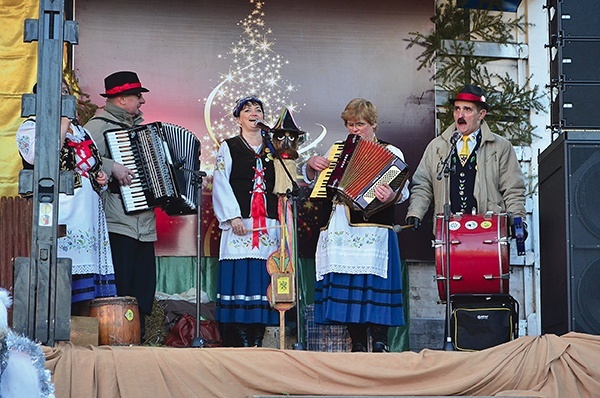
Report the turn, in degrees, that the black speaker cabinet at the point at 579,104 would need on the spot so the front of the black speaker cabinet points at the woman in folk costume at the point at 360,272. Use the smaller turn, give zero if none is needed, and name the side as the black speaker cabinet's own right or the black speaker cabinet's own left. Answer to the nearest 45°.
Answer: approximately 90° to the black speaker cabinet's own right

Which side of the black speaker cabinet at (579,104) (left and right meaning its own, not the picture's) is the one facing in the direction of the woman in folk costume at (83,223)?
right

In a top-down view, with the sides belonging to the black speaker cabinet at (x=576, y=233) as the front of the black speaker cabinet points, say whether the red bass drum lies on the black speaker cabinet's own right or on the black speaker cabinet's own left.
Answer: on the black speaker cabinet's own right

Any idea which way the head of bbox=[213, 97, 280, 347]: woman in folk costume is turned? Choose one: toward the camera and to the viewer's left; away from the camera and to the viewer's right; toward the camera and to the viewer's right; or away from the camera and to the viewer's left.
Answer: toward the camera and to the viewer's right

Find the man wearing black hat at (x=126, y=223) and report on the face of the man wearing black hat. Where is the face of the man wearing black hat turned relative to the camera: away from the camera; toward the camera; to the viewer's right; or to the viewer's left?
to the viewer's right

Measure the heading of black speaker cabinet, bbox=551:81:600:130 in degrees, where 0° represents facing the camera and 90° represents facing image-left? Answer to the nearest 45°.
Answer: approximately 0°

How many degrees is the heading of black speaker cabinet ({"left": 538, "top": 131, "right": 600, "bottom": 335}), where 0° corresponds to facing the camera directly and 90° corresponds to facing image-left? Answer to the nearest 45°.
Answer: approximately 0°

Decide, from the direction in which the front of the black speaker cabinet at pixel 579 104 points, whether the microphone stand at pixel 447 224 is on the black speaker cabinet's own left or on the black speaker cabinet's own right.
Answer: on the black speaker cabinet's own right

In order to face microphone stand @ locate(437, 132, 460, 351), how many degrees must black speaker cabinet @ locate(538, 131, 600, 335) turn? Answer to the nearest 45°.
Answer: approximately 90° to its right
